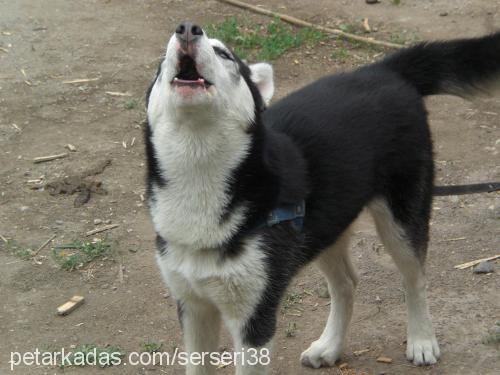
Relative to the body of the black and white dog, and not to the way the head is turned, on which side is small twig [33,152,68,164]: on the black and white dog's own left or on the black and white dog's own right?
on the black and white dog's own right

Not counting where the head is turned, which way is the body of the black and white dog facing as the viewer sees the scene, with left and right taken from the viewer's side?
facing the viewer and to the left of the viewer

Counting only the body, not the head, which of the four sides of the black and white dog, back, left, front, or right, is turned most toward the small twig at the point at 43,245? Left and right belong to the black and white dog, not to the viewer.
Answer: right

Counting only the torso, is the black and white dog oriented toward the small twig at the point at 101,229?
no

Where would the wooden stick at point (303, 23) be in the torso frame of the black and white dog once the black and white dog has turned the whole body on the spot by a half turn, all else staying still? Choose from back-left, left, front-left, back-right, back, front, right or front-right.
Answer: front-left

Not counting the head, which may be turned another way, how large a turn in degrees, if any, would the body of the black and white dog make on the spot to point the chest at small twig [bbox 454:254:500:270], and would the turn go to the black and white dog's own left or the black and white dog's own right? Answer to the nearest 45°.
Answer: approximately 180°

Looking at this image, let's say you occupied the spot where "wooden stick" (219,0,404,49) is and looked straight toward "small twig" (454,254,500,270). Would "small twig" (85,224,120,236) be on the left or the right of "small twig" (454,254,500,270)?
right
